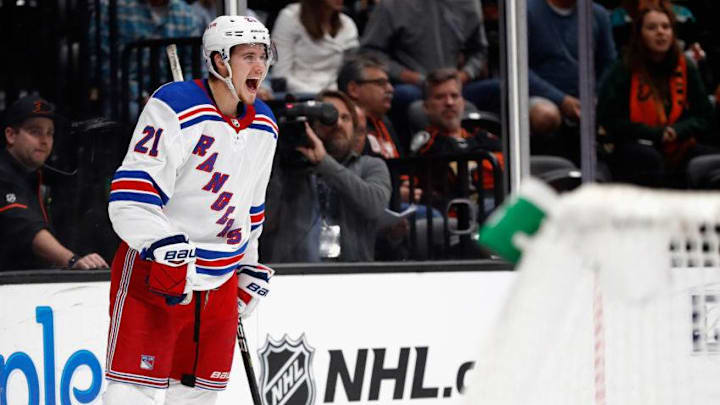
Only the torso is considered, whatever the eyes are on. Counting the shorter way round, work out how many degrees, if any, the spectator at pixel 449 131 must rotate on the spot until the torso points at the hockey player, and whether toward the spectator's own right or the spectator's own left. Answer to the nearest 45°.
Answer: approximately 45° to the spectator's own right

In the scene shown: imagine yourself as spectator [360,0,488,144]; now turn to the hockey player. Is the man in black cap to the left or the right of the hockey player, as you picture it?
right

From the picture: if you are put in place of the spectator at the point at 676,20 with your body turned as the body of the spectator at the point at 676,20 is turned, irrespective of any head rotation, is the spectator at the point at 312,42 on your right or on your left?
on your right

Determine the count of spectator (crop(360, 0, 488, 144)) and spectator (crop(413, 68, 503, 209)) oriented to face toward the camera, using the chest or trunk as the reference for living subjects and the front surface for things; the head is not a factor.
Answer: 2

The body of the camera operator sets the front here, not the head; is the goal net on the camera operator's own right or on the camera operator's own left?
on the camera operator's own left

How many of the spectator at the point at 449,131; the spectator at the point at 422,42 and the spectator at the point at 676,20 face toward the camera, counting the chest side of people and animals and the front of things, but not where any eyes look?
3

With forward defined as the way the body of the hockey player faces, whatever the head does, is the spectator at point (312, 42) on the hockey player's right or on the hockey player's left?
on the hockey player's left

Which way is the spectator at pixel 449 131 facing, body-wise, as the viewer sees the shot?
toward the camera
